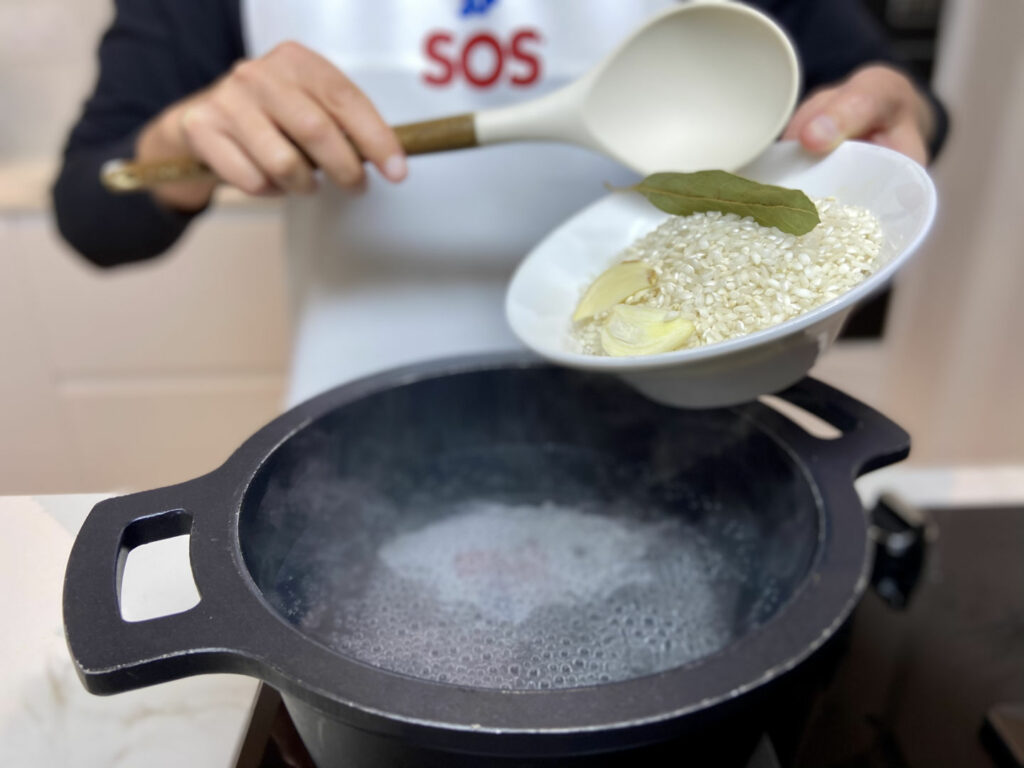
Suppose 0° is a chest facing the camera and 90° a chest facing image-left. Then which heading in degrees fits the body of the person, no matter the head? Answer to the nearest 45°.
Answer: approximately 0°
